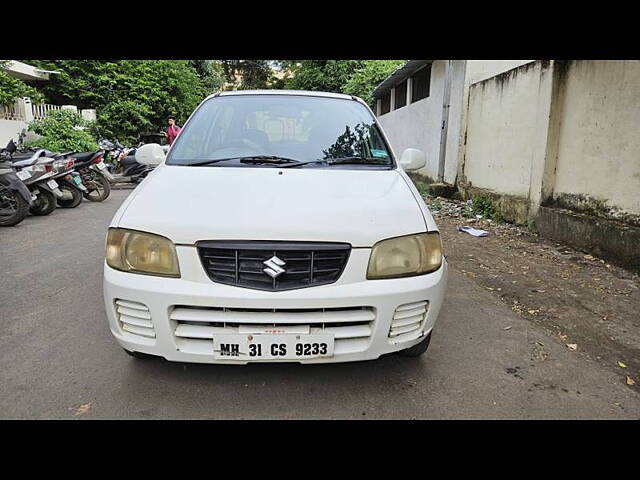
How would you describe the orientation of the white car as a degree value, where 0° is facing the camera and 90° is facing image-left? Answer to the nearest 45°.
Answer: approximately 0°

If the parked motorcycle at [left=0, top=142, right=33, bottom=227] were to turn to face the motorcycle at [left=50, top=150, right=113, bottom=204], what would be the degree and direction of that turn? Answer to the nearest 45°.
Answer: approximately 135° to its right

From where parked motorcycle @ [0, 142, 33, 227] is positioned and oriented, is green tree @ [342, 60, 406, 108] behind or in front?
behind

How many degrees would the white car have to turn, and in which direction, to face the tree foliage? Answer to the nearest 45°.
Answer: approximately 180°

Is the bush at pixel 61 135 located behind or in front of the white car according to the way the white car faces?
behind

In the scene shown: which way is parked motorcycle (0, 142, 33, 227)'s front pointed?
to the viewer's left

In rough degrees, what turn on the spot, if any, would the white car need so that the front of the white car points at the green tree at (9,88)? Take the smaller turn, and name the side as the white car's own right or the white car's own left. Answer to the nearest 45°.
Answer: approximately 135° to the white car's own right

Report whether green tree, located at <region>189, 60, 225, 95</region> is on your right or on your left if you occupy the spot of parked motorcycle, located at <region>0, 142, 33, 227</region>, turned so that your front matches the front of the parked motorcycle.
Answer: on your right

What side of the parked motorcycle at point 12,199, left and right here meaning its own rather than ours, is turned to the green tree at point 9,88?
right

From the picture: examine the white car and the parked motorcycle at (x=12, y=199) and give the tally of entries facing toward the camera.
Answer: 1

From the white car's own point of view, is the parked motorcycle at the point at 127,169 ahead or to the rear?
to the rear
